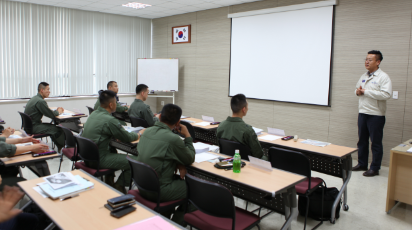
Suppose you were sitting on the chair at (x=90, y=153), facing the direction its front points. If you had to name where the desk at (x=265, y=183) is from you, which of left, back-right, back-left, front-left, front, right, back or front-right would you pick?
right

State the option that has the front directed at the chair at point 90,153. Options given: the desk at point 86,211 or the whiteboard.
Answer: the whiteboard

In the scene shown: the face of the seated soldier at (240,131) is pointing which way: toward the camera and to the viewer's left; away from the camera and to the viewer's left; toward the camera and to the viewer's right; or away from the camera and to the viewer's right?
away from the camera and to the viewer's right

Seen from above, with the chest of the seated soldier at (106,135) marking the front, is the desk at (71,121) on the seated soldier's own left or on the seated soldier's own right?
on the seated soldier's own left

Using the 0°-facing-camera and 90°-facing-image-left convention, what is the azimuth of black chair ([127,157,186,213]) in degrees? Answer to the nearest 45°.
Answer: approximately 225°

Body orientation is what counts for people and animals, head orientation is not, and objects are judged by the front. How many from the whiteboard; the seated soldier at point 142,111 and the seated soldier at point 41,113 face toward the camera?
1

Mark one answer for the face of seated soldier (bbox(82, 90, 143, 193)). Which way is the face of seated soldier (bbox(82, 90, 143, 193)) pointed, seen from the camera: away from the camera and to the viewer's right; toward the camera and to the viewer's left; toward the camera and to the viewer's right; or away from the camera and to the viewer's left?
away from the camera and to the viewer's right

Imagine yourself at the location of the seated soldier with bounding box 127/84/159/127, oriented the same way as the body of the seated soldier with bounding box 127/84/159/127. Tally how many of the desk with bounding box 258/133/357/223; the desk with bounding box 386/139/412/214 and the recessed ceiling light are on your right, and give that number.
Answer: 2

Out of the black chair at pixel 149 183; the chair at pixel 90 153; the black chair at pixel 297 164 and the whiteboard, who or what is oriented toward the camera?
the whiteboard

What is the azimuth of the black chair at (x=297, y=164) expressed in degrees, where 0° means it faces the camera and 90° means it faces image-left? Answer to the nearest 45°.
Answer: approximately 225°

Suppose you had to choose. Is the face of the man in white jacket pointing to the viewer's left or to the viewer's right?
to the viewer's left

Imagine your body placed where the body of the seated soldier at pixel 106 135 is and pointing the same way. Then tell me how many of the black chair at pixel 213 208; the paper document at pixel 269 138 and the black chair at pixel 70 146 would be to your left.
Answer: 1

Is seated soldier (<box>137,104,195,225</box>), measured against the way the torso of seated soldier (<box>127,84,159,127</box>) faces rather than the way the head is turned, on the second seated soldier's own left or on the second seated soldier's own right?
on the second seated soldier's own right

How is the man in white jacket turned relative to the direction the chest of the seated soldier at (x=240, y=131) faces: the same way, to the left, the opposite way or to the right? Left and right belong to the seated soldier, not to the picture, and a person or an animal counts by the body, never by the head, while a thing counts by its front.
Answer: the opposite way
